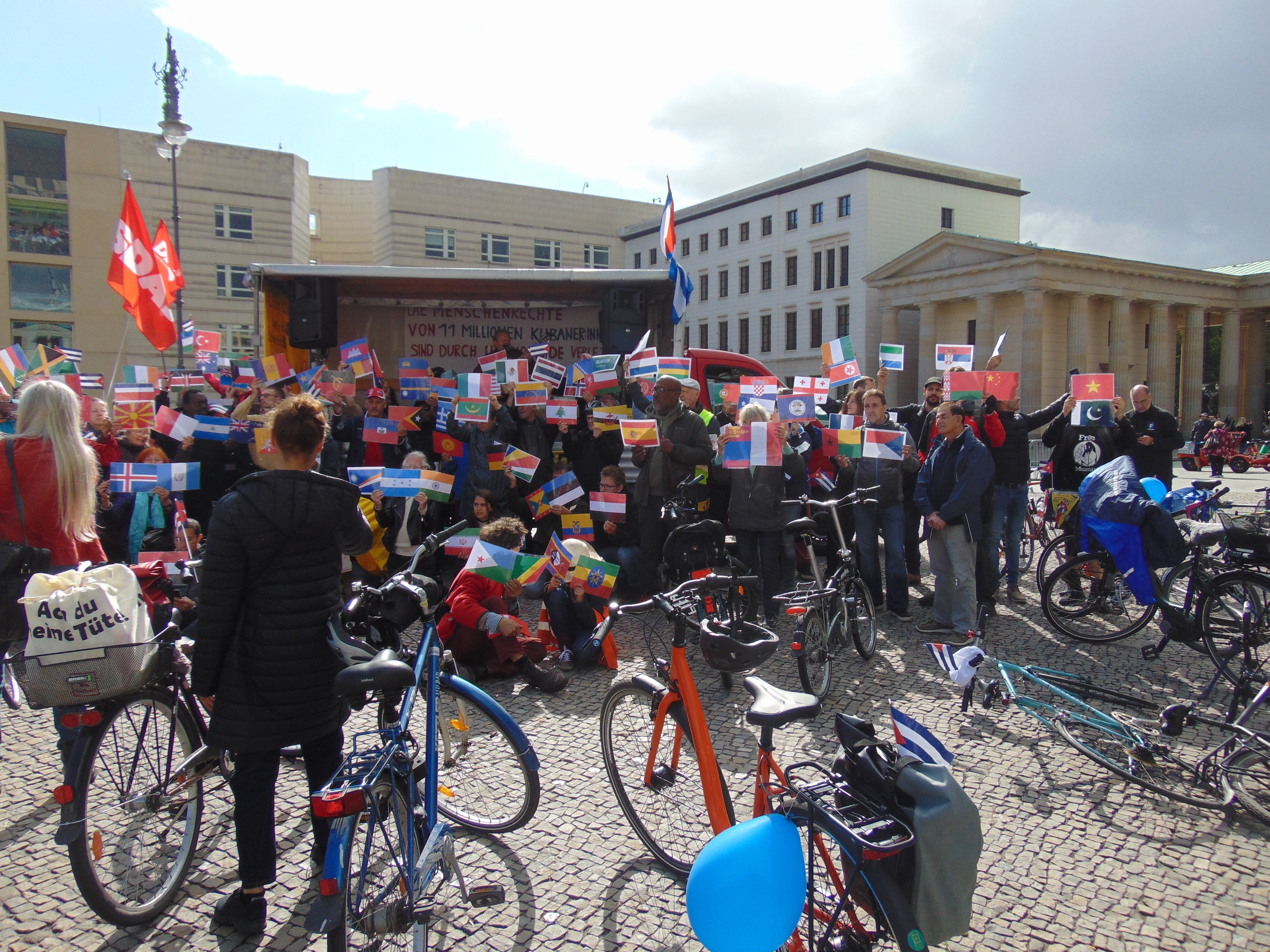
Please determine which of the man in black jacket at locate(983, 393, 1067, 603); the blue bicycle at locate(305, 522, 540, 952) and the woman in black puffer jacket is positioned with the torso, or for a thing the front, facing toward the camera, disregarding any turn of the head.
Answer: the man in black jacket

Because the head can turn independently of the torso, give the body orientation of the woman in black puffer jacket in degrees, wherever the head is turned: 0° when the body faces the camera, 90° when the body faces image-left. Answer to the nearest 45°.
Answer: approximately 180°

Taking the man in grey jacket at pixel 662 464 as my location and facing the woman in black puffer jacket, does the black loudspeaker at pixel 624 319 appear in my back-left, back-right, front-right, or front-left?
back-right

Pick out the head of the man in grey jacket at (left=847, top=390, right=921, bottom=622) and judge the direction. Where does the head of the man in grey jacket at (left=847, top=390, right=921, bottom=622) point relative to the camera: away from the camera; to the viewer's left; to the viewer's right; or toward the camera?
toward the camera

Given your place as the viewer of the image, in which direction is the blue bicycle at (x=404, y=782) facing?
facing away from the viewer and to the right of the viewer

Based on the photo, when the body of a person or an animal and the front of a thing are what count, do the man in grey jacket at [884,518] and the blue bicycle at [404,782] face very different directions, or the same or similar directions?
very different directions

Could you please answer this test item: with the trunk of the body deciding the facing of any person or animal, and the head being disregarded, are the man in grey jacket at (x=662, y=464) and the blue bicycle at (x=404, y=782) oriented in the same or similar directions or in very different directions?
very different directions

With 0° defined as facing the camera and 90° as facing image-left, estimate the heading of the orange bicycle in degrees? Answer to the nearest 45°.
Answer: approximately 135°

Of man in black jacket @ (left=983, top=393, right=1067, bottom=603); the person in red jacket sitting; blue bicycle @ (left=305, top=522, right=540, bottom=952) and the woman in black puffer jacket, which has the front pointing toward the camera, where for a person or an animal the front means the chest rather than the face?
the man in black jacket

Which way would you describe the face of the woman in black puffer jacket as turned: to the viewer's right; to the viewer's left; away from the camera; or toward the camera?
away from the camera

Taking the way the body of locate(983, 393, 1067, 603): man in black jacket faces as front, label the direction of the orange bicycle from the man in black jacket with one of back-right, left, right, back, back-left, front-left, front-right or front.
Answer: front

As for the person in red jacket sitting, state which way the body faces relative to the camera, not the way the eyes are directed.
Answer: to the viewer's right

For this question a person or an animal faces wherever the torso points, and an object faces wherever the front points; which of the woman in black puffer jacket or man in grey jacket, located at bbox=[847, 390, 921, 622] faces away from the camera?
the woman in black puffer jacket

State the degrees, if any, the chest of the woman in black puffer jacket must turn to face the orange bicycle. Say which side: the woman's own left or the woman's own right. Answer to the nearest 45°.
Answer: approximately 90° to the woman's own right

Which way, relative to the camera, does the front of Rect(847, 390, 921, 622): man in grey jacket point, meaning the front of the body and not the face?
toward the camera

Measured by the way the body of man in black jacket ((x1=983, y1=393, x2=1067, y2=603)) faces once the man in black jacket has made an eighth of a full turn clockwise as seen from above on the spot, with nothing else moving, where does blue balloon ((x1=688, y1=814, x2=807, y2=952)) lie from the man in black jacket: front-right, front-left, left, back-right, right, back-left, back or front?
front-left
